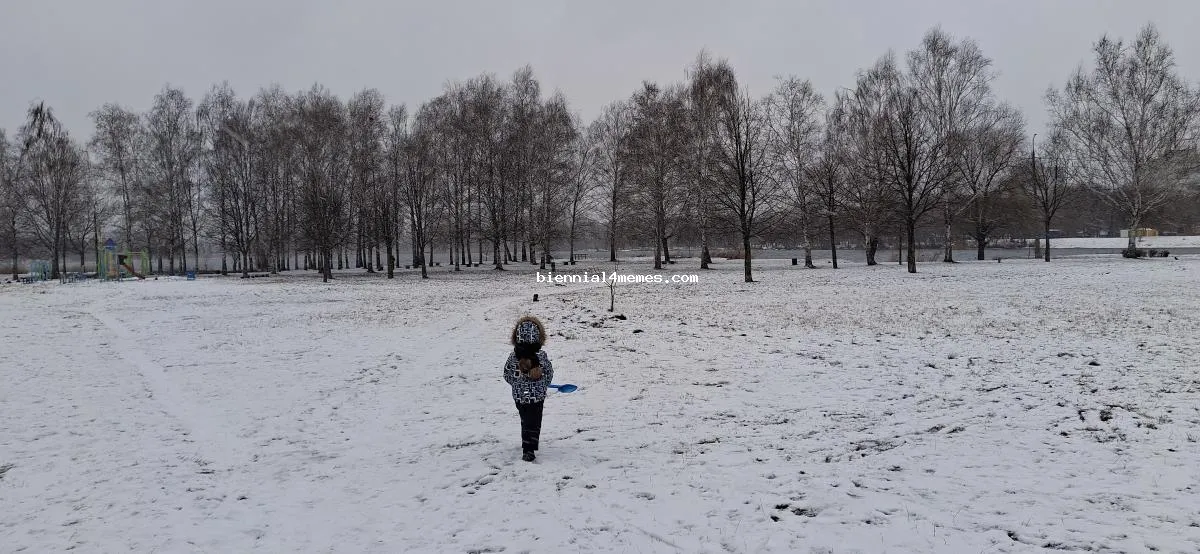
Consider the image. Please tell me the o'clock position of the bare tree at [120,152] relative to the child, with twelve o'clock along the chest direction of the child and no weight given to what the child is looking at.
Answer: The bare tree is roughly at 11 o'clock from the child.

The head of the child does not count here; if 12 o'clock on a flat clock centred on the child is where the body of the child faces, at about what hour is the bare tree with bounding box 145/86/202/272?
The bare tree is roughly at 11 o'clock from the child.

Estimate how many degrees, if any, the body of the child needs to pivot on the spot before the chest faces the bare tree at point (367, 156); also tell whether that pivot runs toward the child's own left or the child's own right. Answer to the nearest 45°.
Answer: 0° — they already face it

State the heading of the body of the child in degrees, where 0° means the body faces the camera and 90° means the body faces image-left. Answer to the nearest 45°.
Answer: approximately 180°

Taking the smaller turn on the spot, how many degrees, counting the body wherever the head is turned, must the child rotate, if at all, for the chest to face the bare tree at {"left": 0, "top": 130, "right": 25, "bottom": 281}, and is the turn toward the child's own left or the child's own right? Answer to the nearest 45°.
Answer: approximately 45° to the child's own left

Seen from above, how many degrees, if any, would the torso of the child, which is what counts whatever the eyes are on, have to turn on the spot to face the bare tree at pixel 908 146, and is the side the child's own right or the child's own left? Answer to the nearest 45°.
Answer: approximately 45° to the child's own right

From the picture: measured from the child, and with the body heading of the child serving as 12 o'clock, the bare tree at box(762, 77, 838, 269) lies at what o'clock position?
The bare tree is roughly at 1 o'clock from the child.

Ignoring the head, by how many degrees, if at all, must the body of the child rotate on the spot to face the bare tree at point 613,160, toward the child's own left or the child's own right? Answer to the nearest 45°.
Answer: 0° — they already face it

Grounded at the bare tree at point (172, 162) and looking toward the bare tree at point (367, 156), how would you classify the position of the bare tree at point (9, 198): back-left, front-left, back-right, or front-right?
back-right

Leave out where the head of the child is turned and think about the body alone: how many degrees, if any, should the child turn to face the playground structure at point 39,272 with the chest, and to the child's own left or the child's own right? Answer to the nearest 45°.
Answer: approximately 45° to the child's own left

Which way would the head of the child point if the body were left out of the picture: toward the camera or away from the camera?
away from the camera

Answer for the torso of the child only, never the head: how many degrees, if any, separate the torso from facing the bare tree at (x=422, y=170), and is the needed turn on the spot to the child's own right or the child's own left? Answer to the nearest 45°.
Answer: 0° — they already face it
